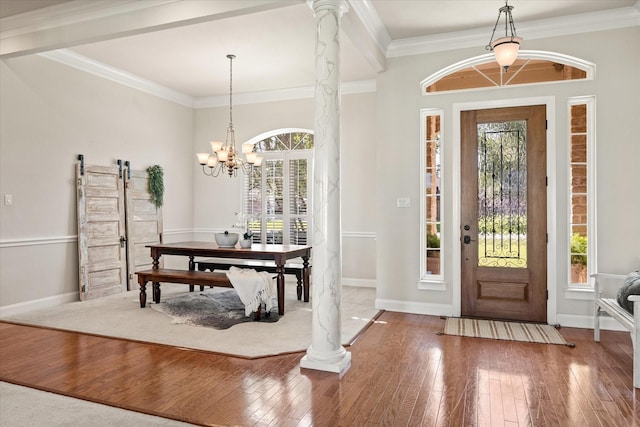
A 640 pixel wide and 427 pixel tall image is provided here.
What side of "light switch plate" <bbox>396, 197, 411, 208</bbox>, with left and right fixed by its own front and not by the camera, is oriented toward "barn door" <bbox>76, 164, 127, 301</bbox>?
right

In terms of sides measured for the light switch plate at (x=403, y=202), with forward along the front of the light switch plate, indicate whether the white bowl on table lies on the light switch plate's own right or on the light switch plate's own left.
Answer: on the light switch plate's own right

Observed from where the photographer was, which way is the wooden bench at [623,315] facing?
facing the viewer and to the left of the viewer

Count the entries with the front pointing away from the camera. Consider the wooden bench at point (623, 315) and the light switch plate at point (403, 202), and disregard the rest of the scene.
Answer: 0

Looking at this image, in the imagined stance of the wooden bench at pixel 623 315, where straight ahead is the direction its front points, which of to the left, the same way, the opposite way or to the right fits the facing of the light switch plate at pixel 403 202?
to the left

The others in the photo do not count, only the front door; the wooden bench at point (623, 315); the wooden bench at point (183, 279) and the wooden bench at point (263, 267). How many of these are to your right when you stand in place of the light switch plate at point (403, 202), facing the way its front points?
2

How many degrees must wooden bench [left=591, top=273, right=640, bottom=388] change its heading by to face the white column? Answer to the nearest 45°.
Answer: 0° — it already faces it

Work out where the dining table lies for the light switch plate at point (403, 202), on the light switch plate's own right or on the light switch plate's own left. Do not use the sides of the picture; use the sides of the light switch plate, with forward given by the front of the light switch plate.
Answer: on the light switch plate's own right

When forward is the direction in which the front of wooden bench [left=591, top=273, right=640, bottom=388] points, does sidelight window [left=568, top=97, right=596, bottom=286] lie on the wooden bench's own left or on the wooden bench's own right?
on the wooden bench's own right

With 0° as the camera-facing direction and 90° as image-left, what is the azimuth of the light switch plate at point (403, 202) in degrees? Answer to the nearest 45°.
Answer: approximately 0°

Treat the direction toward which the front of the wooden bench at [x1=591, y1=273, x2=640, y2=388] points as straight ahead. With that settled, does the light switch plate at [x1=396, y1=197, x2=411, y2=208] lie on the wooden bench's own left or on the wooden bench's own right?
on the wooden bench's own right

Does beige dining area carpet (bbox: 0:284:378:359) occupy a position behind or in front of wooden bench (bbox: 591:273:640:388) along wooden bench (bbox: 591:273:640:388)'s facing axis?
in front

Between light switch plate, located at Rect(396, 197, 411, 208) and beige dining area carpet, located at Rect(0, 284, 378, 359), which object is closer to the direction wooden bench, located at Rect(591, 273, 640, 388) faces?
the beige dining area carpet
